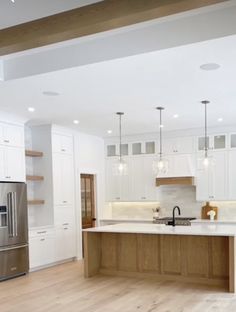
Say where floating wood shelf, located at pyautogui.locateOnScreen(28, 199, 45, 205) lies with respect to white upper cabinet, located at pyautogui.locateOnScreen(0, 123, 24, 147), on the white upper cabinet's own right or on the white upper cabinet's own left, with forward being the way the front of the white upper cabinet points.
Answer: on the white upper cabinet's own left

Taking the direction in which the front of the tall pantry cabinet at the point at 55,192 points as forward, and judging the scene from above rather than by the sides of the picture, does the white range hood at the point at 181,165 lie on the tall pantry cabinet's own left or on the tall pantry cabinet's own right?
on the tall pantry cabinet's own left

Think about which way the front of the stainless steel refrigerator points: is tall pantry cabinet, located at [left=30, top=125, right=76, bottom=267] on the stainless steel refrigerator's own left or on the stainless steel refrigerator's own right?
on the stainless steel refrigerator's own left

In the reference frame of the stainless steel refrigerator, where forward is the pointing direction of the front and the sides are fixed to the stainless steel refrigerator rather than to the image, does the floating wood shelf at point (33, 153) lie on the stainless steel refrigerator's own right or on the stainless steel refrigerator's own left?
on the stainless steel refrigerator's own left

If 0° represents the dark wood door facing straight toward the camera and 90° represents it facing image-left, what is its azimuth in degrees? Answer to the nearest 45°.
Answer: approximately 315°
